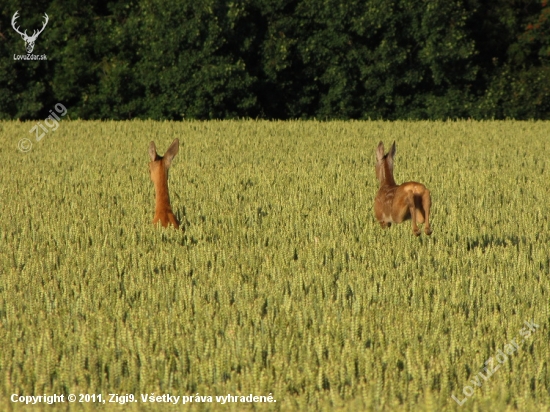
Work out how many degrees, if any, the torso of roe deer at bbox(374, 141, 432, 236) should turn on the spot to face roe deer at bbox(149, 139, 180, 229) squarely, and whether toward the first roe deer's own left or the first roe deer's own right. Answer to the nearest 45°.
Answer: approximately 45° to the first roe deer's own left

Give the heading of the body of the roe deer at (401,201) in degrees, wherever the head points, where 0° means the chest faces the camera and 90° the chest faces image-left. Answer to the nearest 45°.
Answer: approximately 135°
